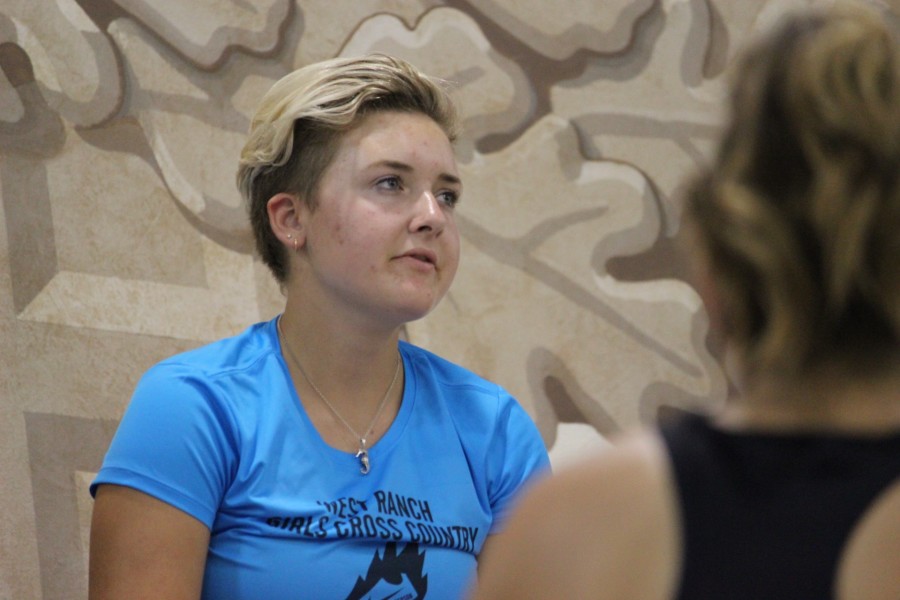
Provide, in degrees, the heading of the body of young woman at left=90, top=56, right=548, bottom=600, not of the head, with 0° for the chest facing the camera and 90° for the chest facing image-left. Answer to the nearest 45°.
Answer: approximately 315°

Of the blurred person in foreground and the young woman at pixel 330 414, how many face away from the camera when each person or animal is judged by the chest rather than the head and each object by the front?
1

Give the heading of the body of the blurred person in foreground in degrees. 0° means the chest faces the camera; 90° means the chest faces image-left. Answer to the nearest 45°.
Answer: approximately 180°

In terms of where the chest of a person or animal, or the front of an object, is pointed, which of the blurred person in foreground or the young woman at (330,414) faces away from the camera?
the blurred person in foreground

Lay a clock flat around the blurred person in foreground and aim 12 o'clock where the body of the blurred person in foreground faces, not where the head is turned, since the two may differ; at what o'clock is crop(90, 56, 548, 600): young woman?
The young woman is roughly at 11 o'clock from the blurred person in foreground.

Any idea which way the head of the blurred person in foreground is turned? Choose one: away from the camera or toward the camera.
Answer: away from the camera
